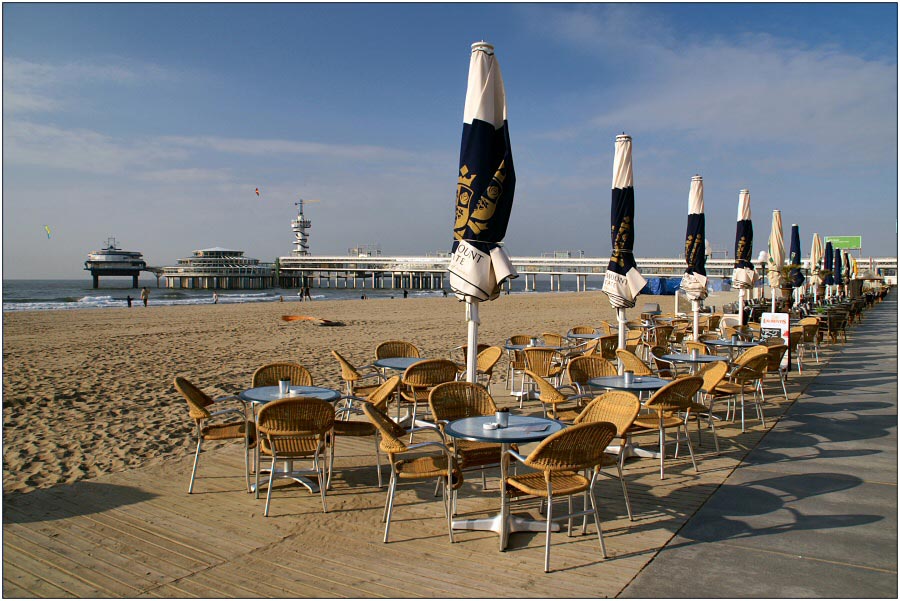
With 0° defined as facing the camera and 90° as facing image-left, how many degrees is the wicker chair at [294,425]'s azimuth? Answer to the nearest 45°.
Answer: approximately 180°

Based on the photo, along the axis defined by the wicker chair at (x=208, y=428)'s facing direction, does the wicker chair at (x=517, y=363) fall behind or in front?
in front

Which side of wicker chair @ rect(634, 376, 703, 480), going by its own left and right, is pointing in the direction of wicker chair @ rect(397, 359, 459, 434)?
front

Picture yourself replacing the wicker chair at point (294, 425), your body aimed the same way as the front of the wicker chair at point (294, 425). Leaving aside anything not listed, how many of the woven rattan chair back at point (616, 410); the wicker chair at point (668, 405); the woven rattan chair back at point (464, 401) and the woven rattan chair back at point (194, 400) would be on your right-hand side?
3

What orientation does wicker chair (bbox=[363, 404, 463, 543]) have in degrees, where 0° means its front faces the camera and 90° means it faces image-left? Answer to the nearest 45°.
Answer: approximately 270°

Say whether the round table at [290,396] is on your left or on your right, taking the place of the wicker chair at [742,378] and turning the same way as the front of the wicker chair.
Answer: on your left

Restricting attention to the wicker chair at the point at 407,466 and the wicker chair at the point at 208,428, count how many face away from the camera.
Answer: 0

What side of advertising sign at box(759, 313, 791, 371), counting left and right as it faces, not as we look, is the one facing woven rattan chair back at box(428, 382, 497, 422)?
front

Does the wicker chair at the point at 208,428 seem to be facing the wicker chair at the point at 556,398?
yes

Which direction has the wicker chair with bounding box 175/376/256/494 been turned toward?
to the viewer's right

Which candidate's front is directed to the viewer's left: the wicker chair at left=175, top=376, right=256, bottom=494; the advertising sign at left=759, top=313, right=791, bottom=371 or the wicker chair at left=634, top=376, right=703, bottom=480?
the wicker chair at left=634, top=376, right=703, bottom=480
